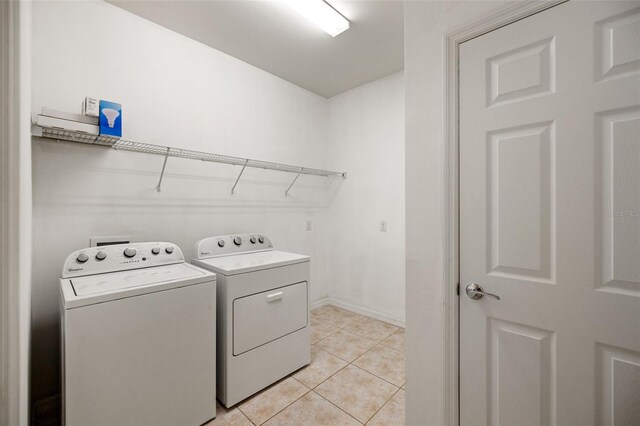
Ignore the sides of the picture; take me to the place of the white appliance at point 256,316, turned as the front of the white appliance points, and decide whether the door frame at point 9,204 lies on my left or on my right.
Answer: on my right

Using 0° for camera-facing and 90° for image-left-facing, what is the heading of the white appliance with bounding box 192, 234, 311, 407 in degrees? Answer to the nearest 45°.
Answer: approximately 315°

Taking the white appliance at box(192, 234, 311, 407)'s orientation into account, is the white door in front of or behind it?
in front
